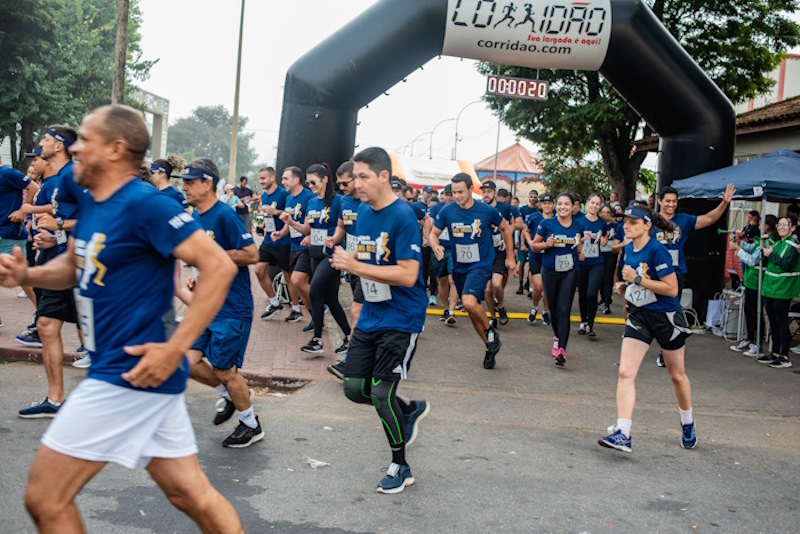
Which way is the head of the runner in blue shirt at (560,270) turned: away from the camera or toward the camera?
toward the camera

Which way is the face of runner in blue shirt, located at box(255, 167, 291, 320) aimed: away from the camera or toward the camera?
toward the camera

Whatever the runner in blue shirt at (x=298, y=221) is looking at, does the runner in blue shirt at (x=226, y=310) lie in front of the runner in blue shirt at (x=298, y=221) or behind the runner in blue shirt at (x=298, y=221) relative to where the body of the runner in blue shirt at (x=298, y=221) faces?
in front

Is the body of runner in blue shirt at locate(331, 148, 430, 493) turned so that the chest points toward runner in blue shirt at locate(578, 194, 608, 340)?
no

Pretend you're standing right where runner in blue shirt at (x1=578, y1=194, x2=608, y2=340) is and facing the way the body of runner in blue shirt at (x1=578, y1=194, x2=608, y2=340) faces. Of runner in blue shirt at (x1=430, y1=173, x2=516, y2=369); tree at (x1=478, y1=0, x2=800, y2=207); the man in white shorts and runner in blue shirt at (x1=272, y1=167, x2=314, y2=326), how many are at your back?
1

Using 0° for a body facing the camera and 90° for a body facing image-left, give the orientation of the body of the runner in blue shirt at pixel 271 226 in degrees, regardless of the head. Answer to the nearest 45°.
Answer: approximately 45°

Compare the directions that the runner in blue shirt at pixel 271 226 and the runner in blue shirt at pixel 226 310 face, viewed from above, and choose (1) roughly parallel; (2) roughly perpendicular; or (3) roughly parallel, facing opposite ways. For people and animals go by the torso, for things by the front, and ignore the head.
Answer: roughly parallel

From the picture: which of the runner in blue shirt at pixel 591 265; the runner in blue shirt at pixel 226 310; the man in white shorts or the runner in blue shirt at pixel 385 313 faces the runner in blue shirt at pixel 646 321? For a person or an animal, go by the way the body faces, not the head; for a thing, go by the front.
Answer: the runner in blue shirt at pixel 591 265

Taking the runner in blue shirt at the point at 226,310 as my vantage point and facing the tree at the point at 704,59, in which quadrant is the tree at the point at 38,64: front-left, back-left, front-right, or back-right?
front-left

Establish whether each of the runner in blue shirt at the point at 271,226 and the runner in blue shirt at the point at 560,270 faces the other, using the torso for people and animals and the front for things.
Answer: no

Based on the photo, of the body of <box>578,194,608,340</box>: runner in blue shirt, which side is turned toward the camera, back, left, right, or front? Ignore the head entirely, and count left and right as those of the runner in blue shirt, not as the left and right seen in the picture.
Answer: front

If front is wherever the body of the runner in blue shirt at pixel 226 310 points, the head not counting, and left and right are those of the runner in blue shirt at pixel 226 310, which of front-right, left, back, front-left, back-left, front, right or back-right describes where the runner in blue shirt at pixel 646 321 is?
back-left

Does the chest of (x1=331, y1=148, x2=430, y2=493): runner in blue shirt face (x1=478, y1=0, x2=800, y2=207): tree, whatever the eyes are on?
no

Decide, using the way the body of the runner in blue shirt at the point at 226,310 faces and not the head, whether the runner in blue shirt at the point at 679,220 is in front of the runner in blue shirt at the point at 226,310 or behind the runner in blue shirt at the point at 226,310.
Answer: behind

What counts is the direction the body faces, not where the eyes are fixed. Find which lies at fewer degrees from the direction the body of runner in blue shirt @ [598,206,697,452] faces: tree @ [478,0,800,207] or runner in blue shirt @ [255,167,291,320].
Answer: the runner in blue shirt

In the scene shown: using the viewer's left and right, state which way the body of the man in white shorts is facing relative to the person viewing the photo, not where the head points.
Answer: facing to the left of the viewer

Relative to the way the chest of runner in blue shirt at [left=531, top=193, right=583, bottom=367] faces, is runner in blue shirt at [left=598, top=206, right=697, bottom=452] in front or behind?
in front

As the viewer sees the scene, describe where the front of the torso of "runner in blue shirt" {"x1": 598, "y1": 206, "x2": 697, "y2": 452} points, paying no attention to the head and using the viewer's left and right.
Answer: facing the viewer and to the left of the viewer

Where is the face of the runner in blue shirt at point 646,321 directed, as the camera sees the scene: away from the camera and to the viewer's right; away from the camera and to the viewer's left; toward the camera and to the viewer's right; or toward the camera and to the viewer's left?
toward the camera and to the viewer's left

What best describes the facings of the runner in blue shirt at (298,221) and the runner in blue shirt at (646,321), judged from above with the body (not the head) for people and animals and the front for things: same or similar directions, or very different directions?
same or similar directions
